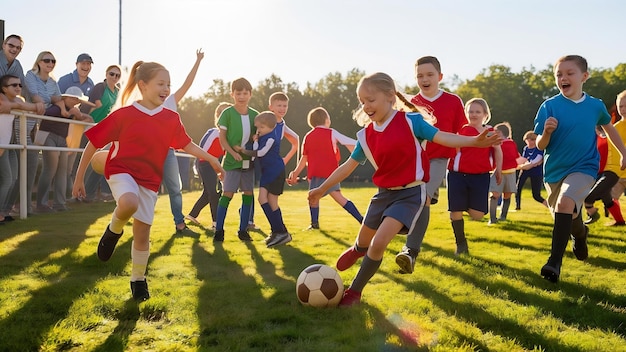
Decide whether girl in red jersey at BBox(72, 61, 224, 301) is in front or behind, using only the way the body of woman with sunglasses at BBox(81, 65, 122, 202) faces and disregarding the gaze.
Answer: in front

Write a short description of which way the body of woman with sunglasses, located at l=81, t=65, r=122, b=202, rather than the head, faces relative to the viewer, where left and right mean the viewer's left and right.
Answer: facing the viewer and to the right of the viewer

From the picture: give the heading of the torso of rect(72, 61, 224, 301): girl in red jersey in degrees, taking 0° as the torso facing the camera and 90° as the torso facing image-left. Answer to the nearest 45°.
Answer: approximately 315°

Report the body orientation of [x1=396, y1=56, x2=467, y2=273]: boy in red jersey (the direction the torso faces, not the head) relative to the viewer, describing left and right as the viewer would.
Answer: facing the viewer and to the left of the viewer

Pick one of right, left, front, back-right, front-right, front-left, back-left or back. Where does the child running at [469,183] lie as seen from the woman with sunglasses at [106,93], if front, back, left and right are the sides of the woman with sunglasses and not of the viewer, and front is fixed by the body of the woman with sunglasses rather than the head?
front

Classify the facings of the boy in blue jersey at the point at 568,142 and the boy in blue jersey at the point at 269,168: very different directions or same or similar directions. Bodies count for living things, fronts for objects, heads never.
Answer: same or similar directions

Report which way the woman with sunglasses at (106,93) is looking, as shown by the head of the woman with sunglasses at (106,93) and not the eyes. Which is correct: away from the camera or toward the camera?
toward the camera

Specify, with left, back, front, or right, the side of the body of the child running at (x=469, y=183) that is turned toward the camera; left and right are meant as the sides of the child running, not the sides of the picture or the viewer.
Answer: front

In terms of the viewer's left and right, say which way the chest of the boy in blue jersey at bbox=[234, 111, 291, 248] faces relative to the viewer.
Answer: facing to the left of the viewer

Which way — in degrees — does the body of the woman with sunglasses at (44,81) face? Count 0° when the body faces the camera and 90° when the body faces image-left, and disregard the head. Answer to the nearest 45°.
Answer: approximately 315°
